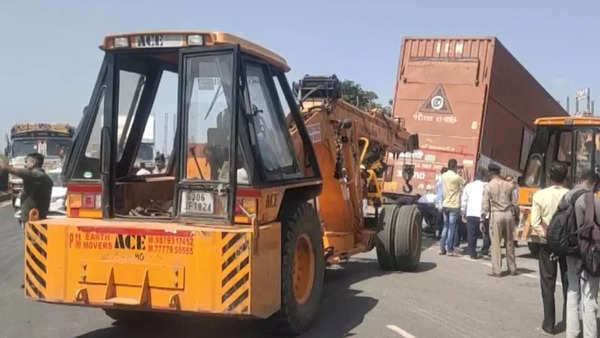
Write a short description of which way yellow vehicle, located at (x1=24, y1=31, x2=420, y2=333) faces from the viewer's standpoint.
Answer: facing away from the viewer and to the right of the viewer

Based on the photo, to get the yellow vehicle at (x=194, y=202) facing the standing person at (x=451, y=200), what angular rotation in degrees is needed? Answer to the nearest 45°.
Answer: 0° — it already faces them

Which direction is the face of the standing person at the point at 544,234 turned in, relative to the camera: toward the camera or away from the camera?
away from the camera

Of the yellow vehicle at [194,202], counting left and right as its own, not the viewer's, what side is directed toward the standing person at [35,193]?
left

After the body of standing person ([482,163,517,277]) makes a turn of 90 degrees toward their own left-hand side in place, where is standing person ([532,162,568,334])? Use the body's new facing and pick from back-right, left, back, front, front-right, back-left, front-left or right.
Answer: left
